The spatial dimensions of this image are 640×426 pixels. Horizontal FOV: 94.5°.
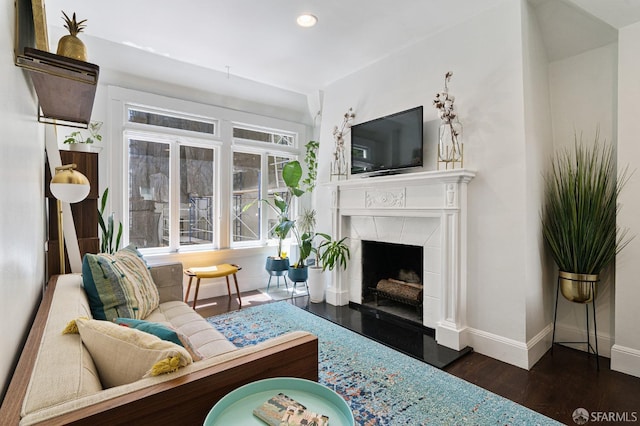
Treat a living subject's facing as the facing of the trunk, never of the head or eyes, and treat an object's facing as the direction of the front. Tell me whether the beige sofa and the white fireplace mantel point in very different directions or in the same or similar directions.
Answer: very different directions

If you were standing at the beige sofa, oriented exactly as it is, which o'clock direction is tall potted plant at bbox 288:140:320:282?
The tall potted plant is roughly at 10 o'clock from the beige sofa.

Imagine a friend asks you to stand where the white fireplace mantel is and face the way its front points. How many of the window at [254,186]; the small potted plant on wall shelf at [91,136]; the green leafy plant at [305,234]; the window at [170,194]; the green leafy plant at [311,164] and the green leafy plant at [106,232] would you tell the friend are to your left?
0

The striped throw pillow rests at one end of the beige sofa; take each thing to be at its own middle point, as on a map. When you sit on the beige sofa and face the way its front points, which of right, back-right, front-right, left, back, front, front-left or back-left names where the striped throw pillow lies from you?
left

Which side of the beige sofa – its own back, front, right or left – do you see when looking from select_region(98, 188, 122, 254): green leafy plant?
left

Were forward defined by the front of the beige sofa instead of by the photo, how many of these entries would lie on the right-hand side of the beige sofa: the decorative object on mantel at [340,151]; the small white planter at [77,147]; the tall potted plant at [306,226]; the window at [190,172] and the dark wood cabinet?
0

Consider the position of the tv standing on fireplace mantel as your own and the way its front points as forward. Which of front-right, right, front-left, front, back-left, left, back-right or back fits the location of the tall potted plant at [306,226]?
right

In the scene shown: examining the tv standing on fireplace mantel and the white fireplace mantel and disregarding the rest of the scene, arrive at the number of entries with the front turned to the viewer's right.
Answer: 0

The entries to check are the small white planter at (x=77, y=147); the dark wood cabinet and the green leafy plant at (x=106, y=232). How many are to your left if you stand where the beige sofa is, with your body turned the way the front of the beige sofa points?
3

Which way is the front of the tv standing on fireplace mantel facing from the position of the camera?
facing the viewer and to the left of the viewer

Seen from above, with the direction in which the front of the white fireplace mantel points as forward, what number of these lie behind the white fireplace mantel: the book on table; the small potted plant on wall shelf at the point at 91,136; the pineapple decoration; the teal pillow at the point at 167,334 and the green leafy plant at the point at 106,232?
0

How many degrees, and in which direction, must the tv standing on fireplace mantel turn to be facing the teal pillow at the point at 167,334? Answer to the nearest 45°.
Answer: approximately 45° to its left

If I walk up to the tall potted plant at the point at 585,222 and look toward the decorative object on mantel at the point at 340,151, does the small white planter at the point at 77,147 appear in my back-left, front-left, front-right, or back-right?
front-left

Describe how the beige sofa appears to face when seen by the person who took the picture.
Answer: facing to the right of the viewer

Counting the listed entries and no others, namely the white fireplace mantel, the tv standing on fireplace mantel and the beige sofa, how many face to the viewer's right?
1

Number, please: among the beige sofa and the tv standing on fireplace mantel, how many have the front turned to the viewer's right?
1
